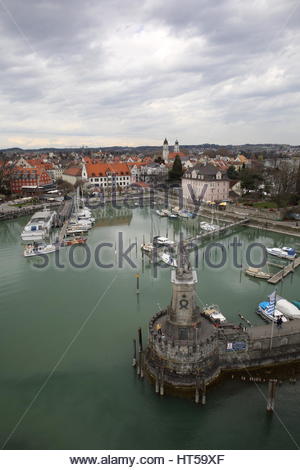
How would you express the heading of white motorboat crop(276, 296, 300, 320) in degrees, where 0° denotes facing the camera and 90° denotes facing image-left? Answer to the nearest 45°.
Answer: approximately 315°

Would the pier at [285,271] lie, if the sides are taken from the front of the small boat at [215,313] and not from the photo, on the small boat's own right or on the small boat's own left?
on the small boat's own left

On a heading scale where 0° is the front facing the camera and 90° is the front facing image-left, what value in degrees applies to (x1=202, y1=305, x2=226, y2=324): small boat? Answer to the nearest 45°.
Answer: approximately 315°
